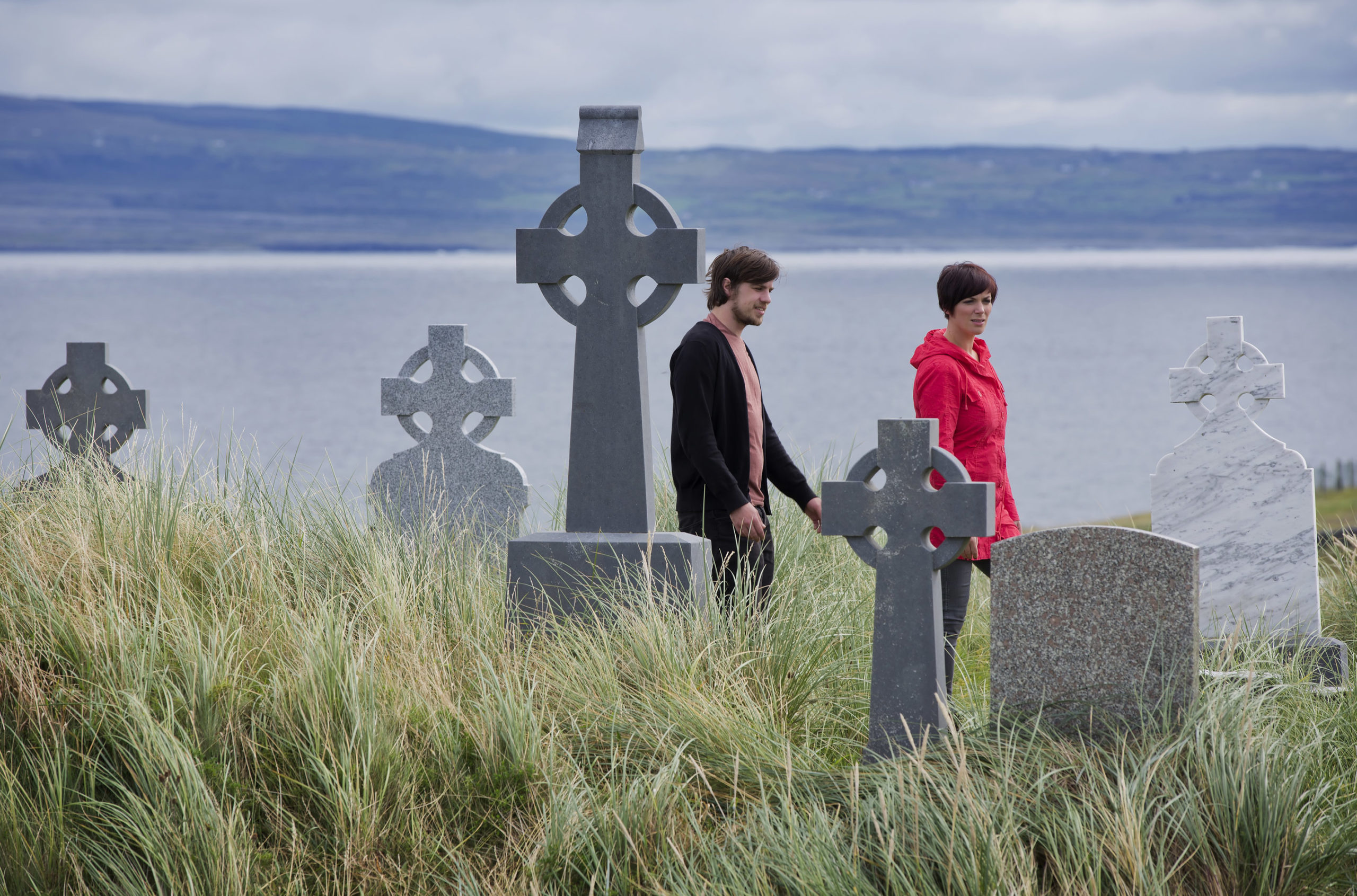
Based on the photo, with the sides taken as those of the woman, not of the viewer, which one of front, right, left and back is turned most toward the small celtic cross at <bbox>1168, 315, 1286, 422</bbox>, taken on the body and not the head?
left

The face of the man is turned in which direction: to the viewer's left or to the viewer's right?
to the viewer's right

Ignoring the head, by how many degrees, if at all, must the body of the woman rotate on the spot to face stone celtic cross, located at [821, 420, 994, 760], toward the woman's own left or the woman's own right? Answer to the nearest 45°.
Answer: approximately 45° to the woman's own right

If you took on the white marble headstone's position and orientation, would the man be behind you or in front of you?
behind

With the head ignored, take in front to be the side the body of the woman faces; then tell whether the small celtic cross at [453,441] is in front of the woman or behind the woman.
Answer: behind

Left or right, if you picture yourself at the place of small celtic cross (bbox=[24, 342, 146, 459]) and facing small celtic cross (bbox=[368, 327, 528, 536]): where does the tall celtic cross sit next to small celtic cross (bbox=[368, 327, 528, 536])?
right

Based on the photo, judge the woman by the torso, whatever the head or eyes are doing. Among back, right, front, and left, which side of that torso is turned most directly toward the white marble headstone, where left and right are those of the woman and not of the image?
left
